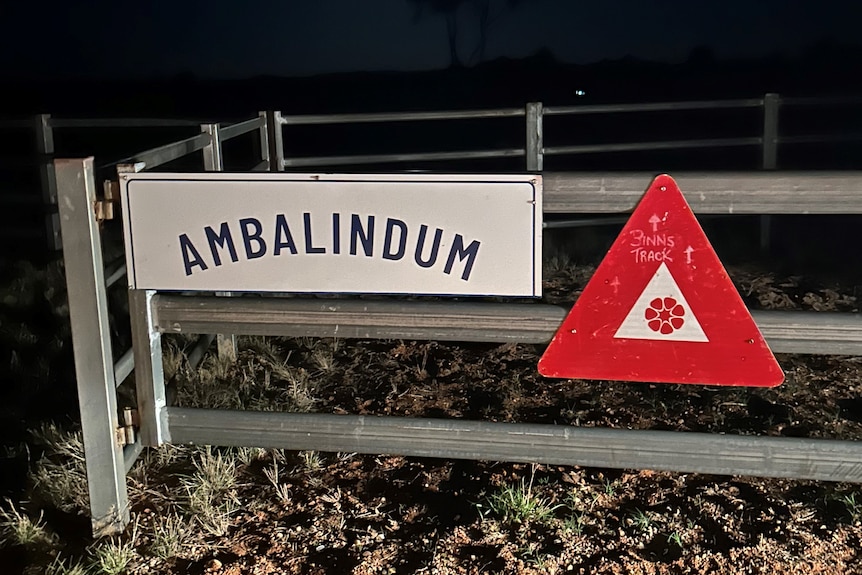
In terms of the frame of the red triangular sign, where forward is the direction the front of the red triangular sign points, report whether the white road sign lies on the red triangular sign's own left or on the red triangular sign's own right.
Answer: on the red triangular sign's own right

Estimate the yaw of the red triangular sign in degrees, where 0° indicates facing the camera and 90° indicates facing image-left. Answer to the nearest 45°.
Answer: approximately 0°

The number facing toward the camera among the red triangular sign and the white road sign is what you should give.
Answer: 2

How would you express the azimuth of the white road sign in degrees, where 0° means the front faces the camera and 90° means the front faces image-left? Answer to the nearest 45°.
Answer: approximately 0°
